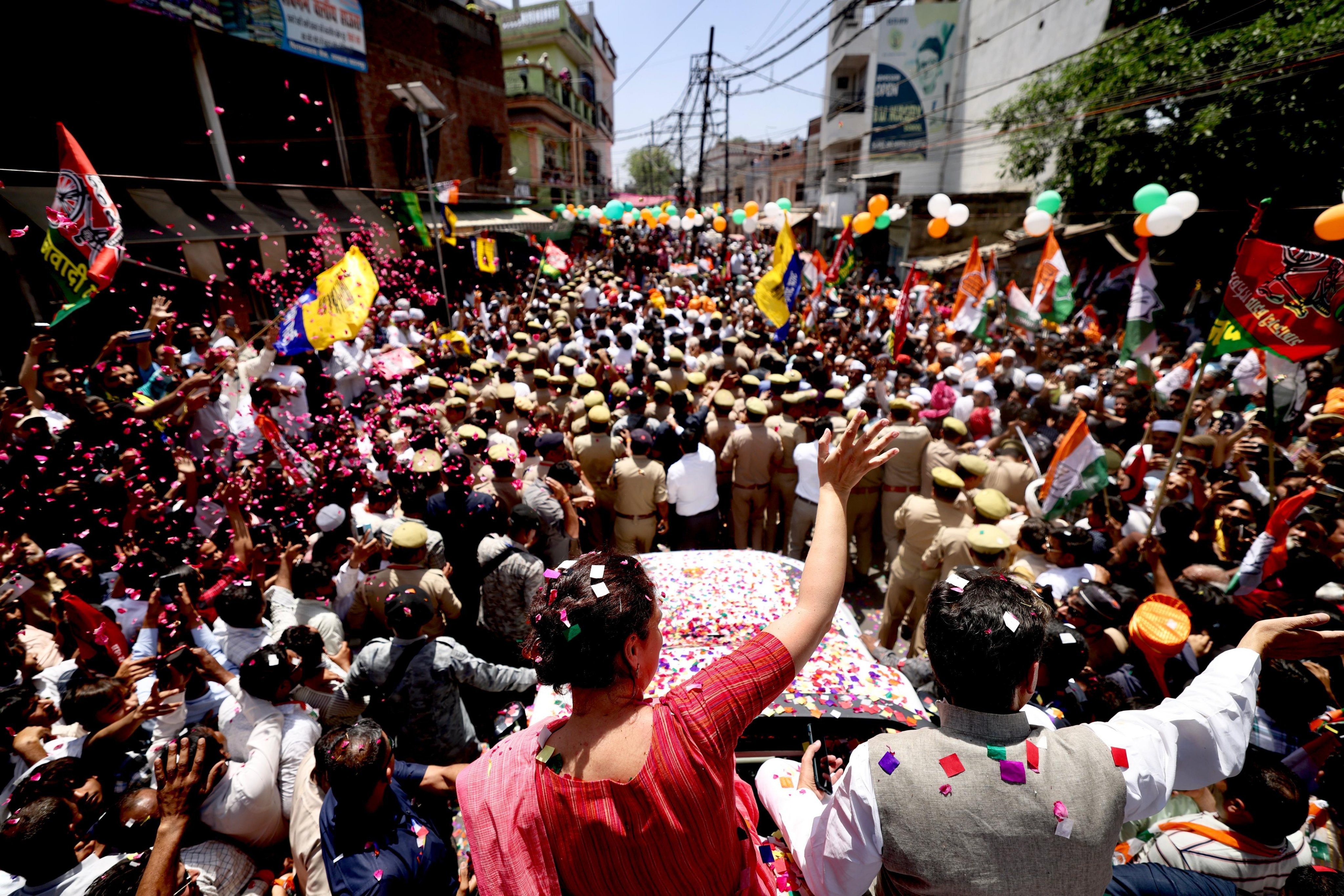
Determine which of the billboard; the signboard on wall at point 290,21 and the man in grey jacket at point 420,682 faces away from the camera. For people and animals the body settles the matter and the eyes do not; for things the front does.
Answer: the man in grey jacket

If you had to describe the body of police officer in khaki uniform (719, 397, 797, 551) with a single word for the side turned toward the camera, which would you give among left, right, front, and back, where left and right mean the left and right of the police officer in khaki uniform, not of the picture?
back

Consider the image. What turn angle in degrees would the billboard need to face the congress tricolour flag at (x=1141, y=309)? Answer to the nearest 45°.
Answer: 0° — it already faces it

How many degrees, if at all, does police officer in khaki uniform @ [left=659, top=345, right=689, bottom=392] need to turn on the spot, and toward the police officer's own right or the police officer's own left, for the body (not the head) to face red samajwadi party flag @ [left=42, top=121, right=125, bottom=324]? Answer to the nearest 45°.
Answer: approximately 135° to the police officer's own left

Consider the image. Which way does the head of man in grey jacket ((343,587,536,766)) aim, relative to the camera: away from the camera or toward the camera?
away from the camera

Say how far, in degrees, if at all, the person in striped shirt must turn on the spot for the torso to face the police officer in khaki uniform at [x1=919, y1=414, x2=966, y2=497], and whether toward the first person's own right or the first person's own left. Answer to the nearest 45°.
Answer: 0° — they already face them

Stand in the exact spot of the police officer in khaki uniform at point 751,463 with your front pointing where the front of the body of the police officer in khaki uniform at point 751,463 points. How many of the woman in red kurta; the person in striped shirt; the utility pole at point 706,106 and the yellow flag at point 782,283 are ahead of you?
2

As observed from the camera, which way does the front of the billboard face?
facing the viewer

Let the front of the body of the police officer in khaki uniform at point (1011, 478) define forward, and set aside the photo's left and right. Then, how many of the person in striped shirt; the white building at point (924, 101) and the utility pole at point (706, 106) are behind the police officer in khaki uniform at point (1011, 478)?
1

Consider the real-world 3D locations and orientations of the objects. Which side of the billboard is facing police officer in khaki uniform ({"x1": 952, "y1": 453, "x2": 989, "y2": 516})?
front

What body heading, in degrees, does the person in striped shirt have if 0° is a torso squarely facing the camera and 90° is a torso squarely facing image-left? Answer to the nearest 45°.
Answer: approximately 135°

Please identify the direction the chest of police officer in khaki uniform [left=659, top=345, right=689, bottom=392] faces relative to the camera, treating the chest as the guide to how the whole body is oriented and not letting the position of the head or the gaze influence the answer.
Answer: away from the camera

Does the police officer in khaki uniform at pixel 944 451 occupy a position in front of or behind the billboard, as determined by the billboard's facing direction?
in front

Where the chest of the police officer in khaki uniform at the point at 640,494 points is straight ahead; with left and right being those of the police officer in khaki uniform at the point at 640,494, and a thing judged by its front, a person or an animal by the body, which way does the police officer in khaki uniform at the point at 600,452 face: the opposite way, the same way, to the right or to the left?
the same way

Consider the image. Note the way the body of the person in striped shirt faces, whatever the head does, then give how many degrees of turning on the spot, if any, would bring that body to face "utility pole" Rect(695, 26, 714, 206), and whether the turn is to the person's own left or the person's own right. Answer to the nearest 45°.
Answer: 0° — they already face it
